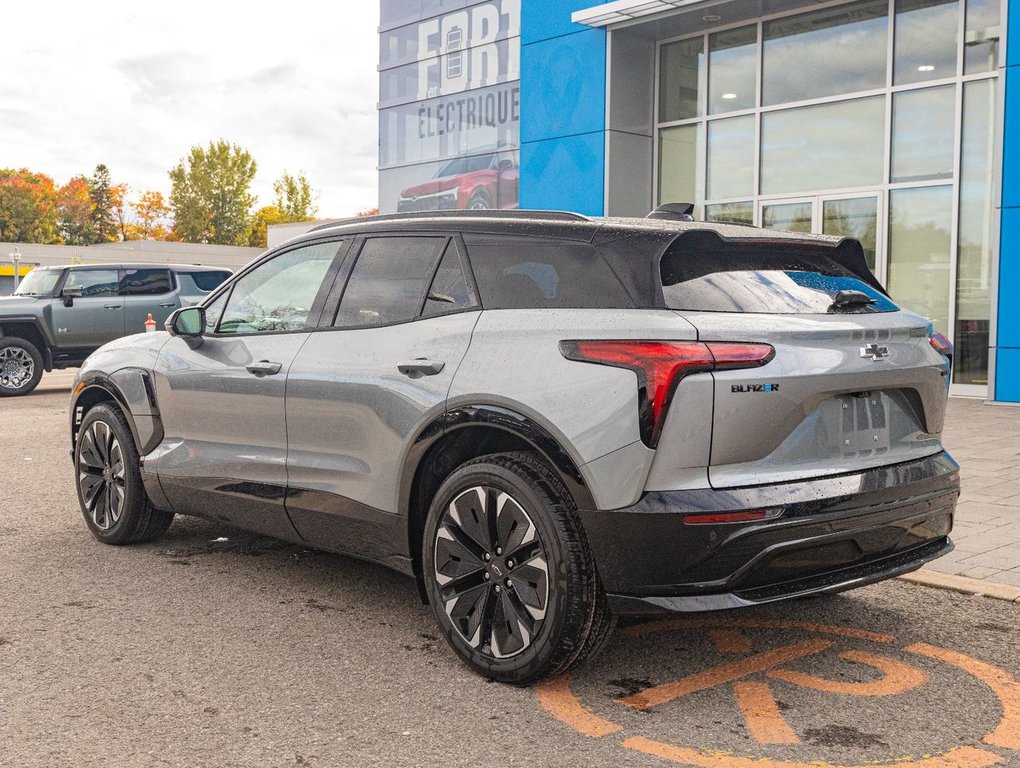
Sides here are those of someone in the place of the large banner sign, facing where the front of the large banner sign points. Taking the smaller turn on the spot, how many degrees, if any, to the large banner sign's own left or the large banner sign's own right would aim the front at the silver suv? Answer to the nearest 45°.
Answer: approximately 45° to the large banner sign's own left

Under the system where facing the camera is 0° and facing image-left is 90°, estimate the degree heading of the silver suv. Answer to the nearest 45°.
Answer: approximately 135°

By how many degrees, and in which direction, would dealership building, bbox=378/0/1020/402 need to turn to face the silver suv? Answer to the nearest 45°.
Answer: approximately 45° to its left

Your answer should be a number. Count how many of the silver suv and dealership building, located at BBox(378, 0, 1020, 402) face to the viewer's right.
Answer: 0

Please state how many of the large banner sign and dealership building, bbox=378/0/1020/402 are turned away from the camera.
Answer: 0

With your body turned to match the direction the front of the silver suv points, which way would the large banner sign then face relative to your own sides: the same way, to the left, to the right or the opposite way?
to the left

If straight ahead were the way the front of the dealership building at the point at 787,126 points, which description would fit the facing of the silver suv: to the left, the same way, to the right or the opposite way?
to the right

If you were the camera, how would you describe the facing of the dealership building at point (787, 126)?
facing the viewer and to the left of the viewer
